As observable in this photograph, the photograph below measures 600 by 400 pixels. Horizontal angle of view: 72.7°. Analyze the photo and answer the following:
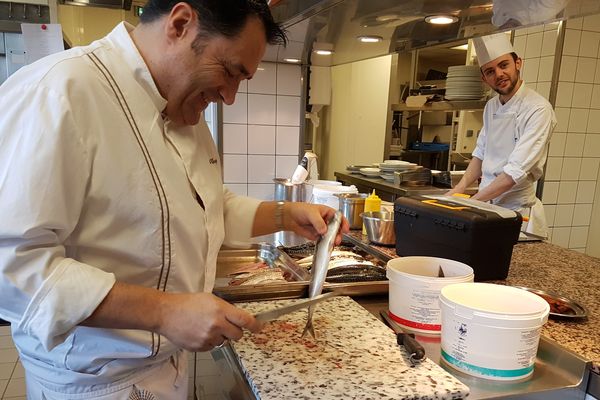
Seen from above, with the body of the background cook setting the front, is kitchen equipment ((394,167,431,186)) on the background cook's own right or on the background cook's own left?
on the background cook's own right

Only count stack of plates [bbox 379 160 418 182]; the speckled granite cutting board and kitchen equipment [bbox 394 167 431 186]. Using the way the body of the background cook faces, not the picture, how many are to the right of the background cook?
2

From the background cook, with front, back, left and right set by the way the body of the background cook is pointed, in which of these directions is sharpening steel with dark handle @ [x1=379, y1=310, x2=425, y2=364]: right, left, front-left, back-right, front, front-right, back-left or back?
front-left

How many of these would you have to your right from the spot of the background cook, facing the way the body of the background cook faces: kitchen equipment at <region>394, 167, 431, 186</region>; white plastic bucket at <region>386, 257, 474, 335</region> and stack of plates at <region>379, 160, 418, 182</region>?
2

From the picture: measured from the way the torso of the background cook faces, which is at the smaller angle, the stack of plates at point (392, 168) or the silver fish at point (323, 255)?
the silver fish

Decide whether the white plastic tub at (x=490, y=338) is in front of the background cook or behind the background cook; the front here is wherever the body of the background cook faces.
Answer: in front

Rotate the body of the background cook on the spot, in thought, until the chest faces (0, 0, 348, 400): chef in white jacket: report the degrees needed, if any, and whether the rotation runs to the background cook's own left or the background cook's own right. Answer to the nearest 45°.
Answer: approximately 45° to the background cook's own left

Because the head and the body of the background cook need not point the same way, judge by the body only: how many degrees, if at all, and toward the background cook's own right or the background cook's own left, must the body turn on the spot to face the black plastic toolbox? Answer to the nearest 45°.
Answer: approximately 45° to the background cook's own left

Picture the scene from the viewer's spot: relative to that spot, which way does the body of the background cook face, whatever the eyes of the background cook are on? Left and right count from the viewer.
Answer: facing the viewer and to the left of the viewer

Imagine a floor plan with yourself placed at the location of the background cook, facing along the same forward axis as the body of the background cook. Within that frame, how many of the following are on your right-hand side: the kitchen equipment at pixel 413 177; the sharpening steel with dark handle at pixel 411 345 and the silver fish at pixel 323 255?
1

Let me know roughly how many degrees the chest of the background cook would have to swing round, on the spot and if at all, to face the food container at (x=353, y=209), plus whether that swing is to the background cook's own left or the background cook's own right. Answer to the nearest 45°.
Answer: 0° — they already face it

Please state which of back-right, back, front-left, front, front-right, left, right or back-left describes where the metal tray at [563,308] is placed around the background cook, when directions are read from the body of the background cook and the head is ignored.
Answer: front-left

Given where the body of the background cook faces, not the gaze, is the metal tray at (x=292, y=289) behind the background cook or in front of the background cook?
in front

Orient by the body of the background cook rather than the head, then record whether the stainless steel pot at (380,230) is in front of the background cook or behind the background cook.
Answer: in front
